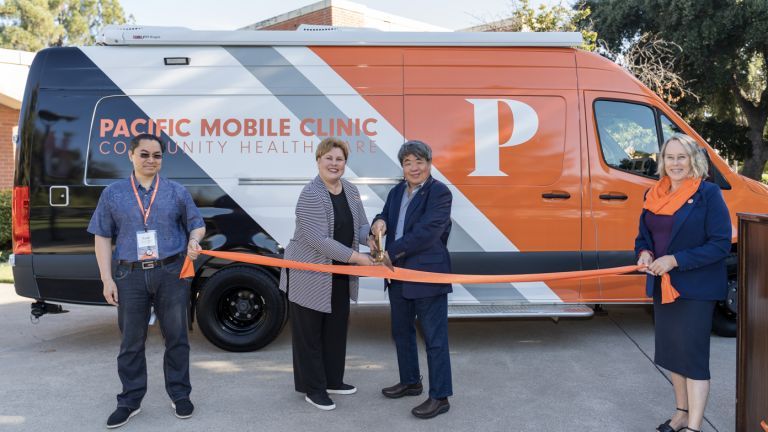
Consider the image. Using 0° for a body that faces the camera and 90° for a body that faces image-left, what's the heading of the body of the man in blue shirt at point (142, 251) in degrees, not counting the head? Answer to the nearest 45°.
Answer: approximately 0°

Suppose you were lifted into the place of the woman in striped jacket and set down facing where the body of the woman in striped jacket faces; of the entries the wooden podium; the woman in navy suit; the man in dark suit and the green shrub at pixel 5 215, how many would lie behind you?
1

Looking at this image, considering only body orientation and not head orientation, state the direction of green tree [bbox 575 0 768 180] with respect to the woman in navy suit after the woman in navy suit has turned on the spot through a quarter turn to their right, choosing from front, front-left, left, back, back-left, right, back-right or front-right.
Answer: front-right

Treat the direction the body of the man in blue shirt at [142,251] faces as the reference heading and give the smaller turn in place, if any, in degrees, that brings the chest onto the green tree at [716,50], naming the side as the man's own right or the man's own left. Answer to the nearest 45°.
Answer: approximately 135° to the man's own left

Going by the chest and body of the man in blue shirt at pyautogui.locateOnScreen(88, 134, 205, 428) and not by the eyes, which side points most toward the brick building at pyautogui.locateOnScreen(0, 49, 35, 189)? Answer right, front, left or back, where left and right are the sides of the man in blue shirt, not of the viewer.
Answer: back

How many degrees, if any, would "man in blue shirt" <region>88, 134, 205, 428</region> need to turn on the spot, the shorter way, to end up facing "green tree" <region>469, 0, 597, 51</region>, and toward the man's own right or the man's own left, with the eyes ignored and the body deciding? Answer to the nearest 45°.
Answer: approximately 135° to the man's own left

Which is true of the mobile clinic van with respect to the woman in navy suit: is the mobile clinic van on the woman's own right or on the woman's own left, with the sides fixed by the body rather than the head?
on the woman's own right

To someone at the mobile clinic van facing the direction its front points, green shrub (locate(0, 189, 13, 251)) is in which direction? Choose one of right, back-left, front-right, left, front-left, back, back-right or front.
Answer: back-left

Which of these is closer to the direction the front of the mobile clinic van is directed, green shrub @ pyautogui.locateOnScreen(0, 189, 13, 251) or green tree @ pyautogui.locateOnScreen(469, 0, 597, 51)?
the green tree

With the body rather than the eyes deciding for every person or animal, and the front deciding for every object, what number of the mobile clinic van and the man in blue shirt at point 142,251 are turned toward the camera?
1

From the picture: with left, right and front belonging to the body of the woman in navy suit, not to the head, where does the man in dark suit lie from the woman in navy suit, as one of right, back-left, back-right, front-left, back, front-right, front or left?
front-right

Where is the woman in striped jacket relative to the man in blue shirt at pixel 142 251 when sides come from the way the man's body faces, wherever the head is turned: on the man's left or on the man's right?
on the man's left

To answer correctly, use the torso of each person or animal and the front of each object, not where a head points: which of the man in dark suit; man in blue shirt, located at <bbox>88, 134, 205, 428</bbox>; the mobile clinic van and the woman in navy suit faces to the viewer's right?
the mobile clinic van
